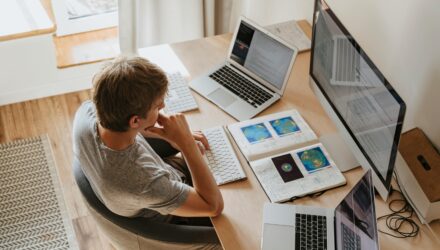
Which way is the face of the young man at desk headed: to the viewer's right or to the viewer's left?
to the viewer's right

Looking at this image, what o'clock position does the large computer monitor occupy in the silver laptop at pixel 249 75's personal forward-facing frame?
The large computer monitor is roughly at 9 o'clock from the silver laptop.

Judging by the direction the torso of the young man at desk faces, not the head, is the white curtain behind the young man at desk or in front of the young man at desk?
in front

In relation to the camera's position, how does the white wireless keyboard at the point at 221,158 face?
facing to the left of the viewer

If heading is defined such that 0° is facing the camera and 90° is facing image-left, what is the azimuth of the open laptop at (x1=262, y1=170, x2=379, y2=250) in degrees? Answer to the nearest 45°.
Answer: approximately 90°

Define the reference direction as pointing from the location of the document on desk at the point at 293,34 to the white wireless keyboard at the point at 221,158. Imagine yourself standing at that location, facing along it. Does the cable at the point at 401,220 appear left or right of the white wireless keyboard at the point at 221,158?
left

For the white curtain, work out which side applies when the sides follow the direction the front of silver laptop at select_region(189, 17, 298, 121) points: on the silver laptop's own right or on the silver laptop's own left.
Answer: on the silver laptop's own right
